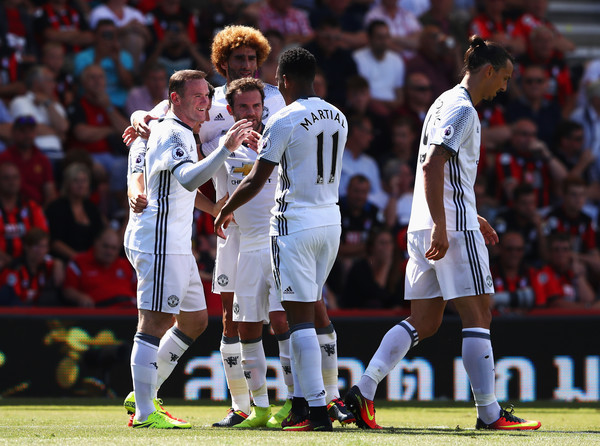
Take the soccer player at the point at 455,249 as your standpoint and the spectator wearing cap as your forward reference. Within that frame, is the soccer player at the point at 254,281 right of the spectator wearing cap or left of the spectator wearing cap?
left

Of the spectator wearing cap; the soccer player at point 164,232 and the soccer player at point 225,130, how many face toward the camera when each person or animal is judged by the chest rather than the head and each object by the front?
2

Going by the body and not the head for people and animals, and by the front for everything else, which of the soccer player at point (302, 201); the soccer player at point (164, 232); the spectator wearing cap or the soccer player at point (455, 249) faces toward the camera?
the spectator wearing cap

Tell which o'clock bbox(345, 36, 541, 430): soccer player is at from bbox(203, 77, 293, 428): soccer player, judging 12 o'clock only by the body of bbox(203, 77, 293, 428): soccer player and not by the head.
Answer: bbox(345, 36, 541, 430): soccer player is roughly at 8 o'clock from bbox(203, 77, 293, 428): soccer player.

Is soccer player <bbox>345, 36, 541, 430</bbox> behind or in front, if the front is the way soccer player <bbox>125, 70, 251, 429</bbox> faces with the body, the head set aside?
in front

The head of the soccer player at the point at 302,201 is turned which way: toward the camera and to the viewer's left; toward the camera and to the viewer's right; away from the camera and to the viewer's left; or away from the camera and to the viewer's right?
away from the camera and to the viewer's left

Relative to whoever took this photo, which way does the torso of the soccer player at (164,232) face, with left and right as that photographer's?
facing to the right of the viewer

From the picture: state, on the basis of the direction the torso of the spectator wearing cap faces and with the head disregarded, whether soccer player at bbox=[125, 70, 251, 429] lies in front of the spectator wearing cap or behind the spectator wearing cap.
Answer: in front

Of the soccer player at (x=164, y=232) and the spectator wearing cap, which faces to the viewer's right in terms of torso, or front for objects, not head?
the soccer player

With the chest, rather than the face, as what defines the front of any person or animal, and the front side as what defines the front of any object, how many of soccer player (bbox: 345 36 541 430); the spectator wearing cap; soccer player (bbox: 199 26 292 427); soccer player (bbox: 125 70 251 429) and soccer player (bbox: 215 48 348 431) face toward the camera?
2
